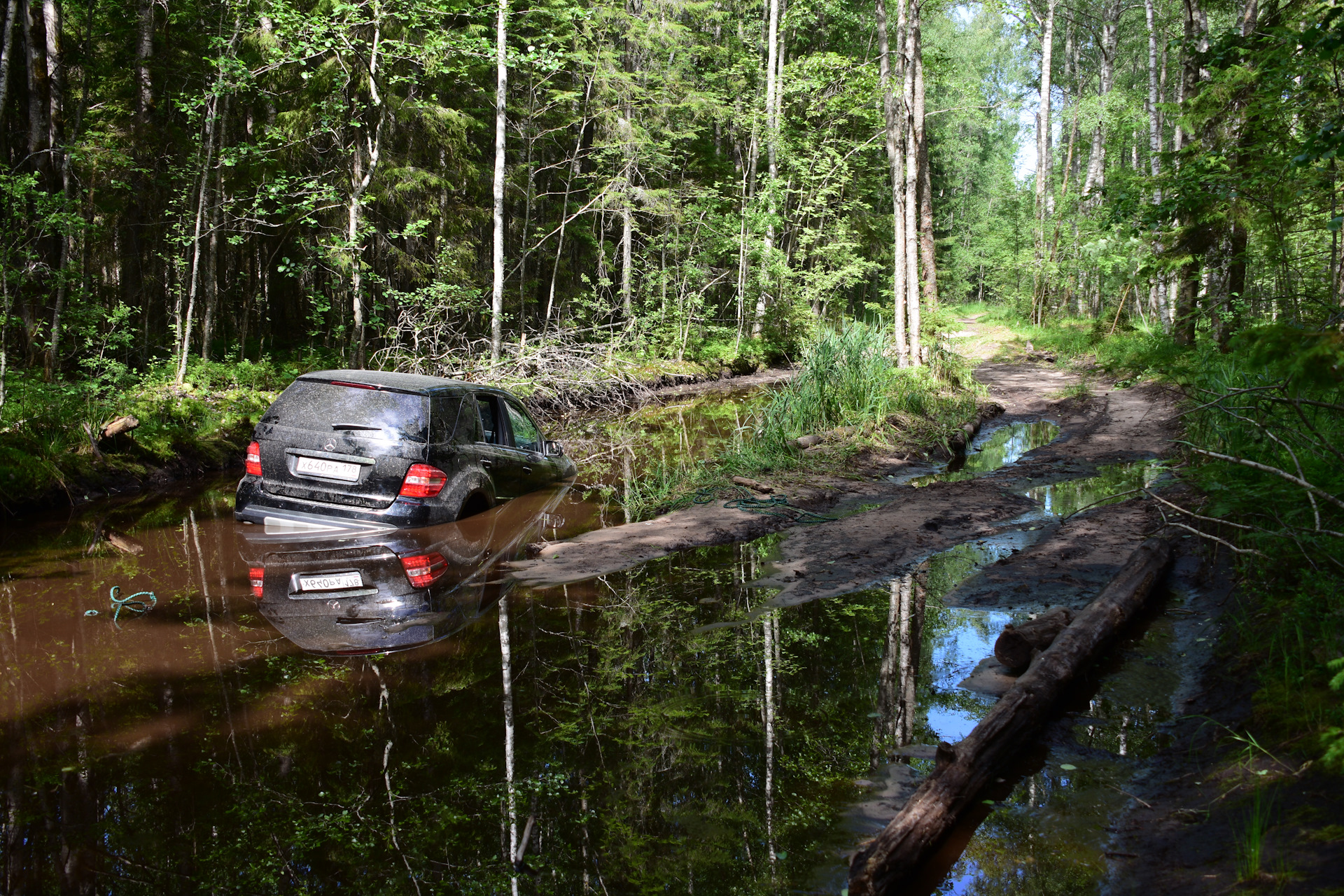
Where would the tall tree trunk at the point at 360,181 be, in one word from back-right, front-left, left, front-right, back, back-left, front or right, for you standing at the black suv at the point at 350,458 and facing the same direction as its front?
front-left

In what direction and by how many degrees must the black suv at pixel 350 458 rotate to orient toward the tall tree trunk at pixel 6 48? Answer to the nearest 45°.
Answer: approximately 90° to its left

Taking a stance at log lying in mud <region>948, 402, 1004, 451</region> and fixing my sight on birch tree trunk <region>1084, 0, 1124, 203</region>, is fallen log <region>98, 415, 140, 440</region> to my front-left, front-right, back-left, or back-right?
back-left

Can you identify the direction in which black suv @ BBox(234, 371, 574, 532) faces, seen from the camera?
facing away from the viewer and to the right of the viewer

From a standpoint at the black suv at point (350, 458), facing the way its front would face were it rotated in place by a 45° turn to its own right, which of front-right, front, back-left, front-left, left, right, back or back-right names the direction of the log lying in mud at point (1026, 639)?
front-right

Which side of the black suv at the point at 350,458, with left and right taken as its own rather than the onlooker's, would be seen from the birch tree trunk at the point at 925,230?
front

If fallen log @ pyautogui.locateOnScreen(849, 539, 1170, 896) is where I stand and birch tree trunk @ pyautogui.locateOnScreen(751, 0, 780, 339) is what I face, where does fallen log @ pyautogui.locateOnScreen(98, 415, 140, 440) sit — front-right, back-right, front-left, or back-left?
front-left

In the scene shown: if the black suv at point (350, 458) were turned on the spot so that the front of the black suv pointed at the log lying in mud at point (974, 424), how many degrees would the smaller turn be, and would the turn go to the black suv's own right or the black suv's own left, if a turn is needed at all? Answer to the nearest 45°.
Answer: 0° — it already faces it

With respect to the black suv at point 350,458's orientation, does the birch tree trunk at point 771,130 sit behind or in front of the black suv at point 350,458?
in front
